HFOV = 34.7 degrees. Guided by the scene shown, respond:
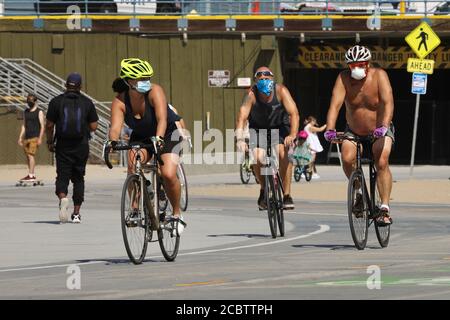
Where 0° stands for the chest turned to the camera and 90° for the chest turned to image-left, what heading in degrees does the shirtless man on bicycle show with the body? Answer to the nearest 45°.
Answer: approximately 0°

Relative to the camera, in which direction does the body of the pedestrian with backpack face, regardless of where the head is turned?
away from the camera

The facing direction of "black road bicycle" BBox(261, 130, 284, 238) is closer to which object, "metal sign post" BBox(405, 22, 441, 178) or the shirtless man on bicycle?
the shirtless man on bicycle

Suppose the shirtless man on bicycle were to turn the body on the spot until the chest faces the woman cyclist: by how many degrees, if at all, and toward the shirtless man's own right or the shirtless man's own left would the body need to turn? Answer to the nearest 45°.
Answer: approximately 45° to the shirtless man's own right

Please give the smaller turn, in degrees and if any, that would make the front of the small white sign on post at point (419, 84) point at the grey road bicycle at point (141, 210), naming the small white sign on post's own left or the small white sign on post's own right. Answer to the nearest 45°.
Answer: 0° — it already faces it

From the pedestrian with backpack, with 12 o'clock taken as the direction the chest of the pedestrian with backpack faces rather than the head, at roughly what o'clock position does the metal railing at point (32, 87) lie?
The metal railing is roughly at 12 o'clock from the pedestrian with backpack.

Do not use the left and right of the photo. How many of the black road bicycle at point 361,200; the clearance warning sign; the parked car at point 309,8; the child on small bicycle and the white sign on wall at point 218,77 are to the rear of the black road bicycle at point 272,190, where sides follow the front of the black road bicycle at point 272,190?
4

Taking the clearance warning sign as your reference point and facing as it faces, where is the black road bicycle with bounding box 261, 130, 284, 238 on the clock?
The black road bicycle is roughly at 12 o'clock from the clearance warning sign.
